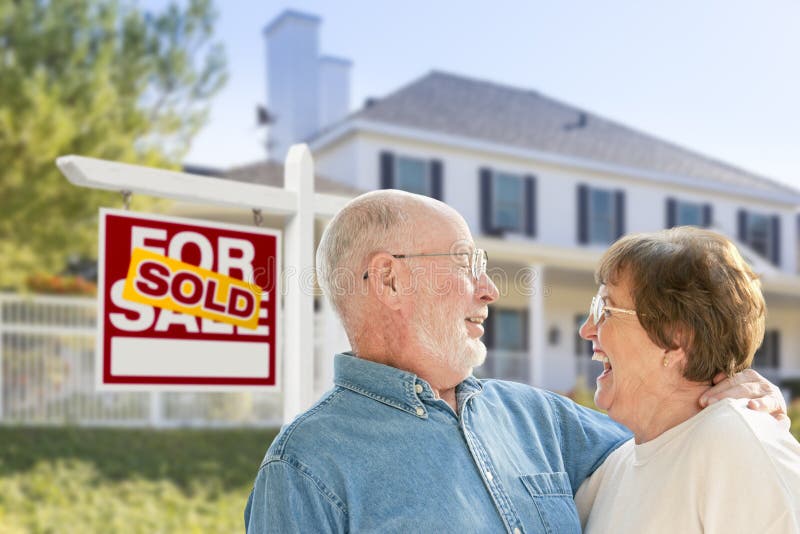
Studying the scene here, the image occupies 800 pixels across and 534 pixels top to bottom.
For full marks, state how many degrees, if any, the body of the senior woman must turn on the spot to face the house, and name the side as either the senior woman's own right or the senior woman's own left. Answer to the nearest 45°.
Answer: approximately 135° to the senior woman's own right

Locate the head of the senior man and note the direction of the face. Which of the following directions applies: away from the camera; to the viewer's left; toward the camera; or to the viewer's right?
to the viewer's right

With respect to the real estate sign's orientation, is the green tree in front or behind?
behind

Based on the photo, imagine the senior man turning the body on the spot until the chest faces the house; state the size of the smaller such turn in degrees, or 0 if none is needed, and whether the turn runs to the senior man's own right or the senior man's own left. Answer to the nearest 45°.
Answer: approximately 135° to the senior man's own left

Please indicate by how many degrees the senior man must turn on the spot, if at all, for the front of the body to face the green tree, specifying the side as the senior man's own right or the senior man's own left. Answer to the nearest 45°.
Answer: approximately 180°

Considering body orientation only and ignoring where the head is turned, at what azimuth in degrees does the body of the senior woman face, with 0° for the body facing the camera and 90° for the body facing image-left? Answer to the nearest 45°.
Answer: approximately 45°

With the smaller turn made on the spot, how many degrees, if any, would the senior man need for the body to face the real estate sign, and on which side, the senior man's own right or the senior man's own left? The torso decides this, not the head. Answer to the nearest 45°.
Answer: approximately 180°
